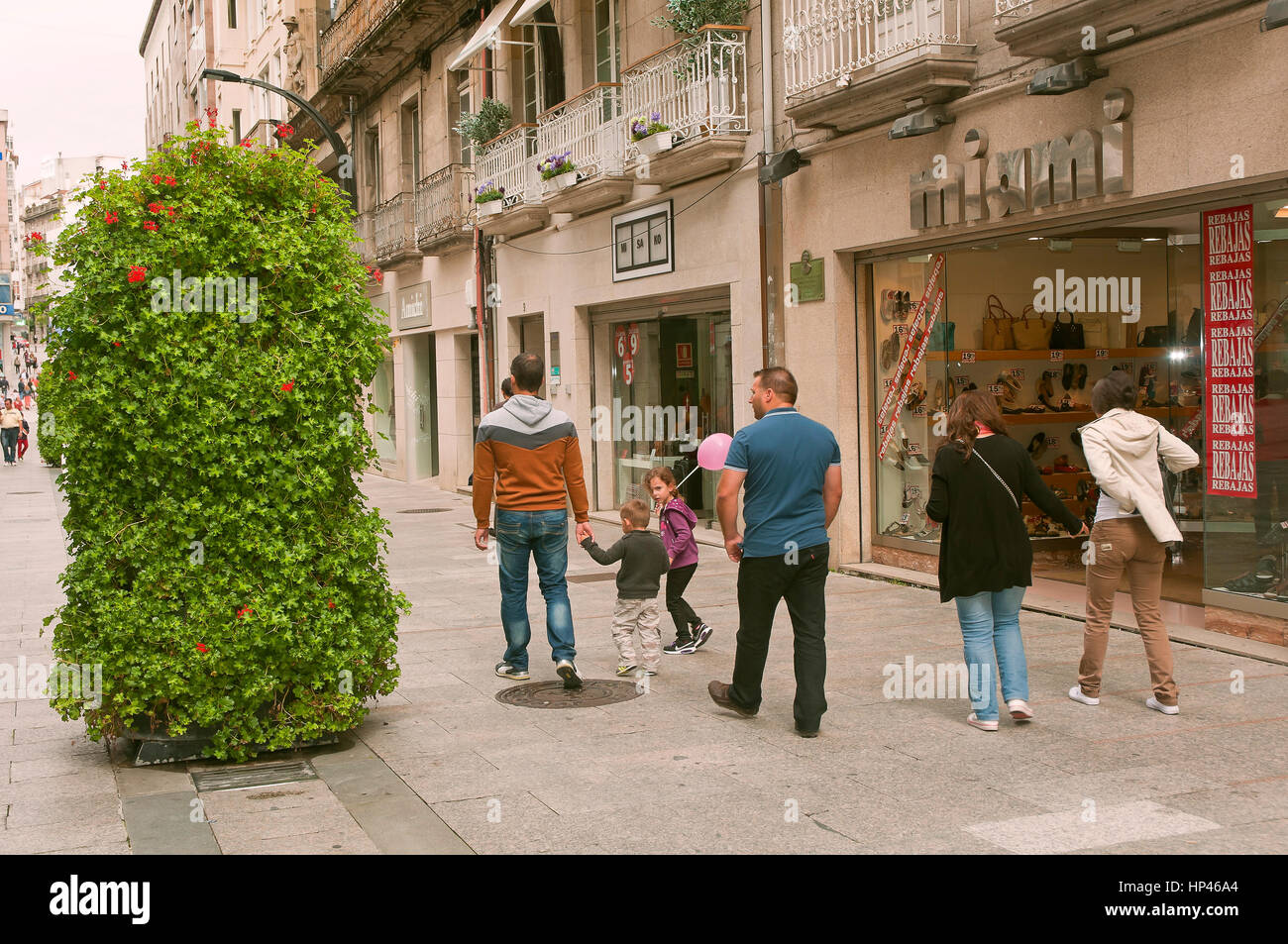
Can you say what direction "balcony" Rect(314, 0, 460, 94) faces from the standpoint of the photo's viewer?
facing the viewer and to the left of the viewer

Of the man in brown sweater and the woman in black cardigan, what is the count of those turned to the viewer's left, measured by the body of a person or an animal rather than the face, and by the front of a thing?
0

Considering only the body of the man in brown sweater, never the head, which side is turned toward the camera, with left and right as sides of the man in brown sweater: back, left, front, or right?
back

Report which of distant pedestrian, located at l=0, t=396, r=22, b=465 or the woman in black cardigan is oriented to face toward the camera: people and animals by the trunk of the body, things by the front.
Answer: the distant pedestrian

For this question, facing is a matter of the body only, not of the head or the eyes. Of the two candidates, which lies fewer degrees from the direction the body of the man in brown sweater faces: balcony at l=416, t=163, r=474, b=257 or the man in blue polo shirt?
the balcony

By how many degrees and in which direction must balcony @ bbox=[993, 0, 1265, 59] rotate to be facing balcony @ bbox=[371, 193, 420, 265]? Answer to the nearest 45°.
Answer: approximately 90° to its right

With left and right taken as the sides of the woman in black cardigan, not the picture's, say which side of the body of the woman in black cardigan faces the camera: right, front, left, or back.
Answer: back

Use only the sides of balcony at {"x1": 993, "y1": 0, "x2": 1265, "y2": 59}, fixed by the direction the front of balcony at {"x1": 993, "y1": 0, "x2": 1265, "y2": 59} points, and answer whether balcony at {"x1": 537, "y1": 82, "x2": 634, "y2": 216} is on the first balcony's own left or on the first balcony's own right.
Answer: on the first balcony's own right

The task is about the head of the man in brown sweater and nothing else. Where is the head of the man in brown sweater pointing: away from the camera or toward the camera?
away from the camera

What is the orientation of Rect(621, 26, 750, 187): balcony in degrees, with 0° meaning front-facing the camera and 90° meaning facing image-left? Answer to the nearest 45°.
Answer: approximately 45°

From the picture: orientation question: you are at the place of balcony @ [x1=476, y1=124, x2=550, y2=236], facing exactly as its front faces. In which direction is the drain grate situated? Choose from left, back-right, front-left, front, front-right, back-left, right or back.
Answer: front-left
